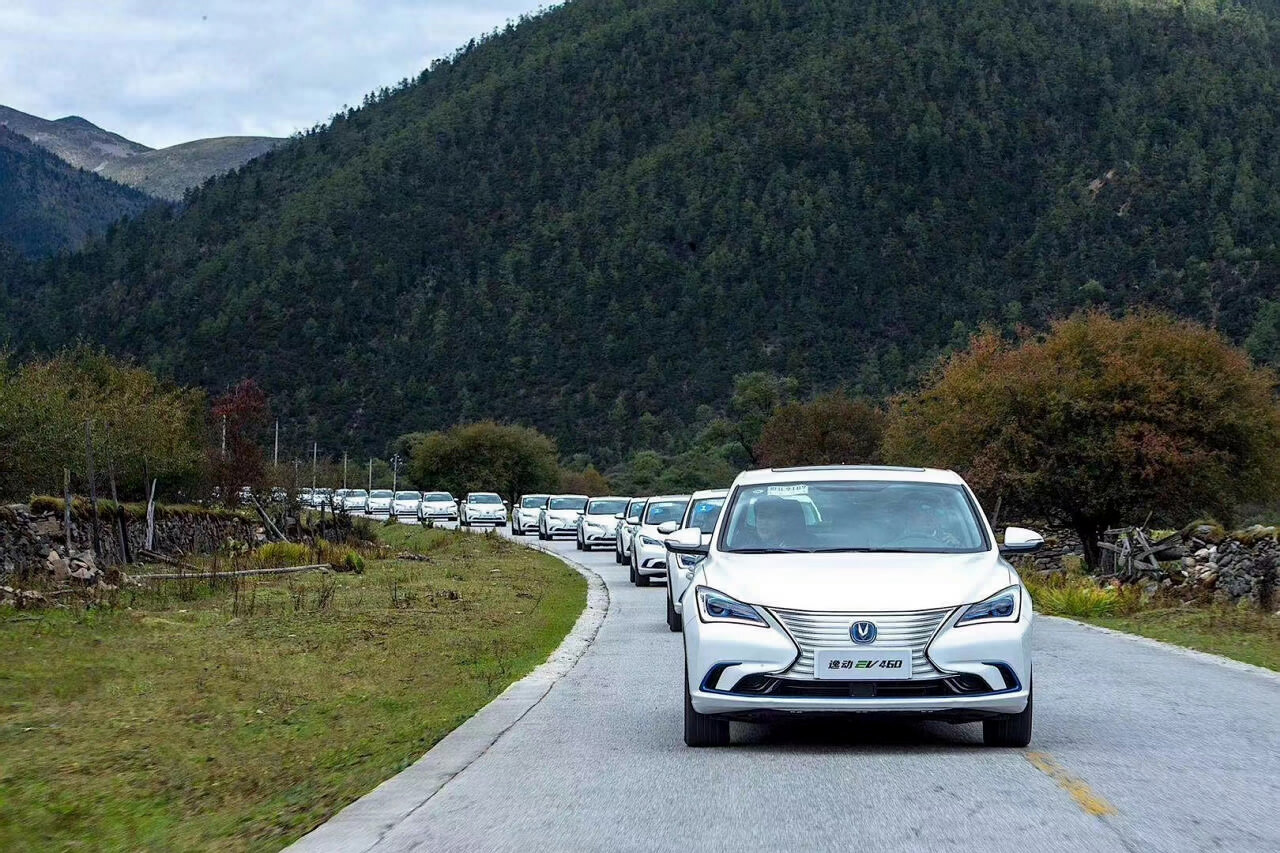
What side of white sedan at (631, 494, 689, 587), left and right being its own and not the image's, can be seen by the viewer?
front

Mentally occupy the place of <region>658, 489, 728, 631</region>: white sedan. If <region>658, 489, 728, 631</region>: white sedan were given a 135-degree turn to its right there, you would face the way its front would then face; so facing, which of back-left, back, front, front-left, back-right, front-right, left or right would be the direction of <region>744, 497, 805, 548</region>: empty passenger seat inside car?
back-left

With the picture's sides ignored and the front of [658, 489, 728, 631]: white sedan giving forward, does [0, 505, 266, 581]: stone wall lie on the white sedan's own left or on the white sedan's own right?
on the white sedan's own right

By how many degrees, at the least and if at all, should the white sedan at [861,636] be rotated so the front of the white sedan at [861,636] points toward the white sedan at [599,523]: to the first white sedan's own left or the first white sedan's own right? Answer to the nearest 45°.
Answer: approximately 180°

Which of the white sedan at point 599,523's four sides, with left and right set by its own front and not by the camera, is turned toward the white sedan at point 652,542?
front

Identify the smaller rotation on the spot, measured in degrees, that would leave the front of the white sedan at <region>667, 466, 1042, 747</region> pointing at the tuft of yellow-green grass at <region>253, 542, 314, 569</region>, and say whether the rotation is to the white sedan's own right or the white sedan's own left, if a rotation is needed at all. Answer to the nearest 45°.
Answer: approximately 135° to the white sedan's own right

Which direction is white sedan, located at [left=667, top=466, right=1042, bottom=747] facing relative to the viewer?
toward the camera

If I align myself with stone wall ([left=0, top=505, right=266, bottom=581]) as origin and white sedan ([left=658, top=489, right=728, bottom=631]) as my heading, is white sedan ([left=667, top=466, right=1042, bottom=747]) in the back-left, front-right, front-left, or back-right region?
front-right

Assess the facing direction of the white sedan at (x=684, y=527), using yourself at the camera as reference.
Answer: facing the viewer

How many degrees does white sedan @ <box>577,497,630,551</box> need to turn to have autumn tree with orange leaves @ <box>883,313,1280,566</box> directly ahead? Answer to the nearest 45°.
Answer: approximately 45° to its left

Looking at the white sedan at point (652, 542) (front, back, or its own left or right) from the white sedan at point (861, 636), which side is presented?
front

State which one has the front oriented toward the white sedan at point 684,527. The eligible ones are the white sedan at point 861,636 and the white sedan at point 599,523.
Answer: the white sedan at point 599,523

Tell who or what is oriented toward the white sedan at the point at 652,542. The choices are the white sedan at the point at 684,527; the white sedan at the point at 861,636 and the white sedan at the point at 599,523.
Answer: the white sedan at the point at 599,523

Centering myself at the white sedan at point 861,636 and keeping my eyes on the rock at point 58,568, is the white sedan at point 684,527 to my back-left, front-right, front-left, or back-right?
front-right
